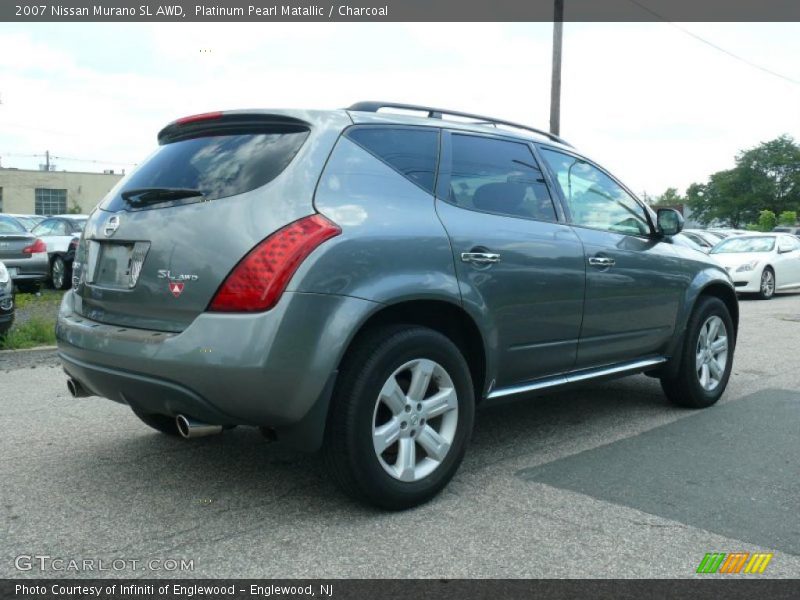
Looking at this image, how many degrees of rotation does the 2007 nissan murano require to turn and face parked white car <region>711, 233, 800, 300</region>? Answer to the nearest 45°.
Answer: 0° — it already faces it

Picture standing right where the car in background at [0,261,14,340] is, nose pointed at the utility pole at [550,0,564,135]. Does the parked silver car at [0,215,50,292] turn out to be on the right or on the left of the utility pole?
left

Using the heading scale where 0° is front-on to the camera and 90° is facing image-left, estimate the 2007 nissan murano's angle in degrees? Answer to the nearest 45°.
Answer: approximately 225°

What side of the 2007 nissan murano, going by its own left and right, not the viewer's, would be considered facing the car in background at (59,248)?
left

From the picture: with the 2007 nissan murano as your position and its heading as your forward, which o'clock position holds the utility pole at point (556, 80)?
The utility pole is roughly at 11 o'clock from the 2007 nissan murano.

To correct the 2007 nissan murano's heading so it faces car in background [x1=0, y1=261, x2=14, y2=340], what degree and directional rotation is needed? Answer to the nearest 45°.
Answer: approximately 90° to its left

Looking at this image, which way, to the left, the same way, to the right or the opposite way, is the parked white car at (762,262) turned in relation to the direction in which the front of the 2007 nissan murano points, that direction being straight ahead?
the opposite way

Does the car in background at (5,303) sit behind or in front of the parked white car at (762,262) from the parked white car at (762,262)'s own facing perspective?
in front

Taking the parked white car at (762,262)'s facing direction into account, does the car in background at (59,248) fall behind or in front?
in front

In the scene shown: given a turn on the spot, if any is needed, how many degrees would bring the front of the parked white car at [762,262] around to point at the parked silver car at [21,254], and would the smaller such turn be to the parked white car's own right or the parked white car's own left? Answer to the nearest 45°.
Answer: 0° — it already faces it

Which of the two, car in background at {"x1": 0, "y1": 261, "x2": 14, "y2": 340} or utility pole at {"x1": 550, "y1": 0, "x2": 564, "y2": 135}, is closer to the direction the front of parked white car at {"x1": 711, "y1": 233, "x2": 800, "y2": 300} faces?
the car in background

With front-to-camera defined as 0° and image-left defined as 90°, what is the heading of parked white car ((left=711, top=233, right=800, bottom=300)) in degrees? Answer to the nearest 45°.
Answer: approximately 45°

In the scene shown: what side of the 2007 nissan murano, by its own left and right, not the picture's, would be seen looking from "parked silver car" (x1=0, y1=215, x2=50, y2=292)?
left
